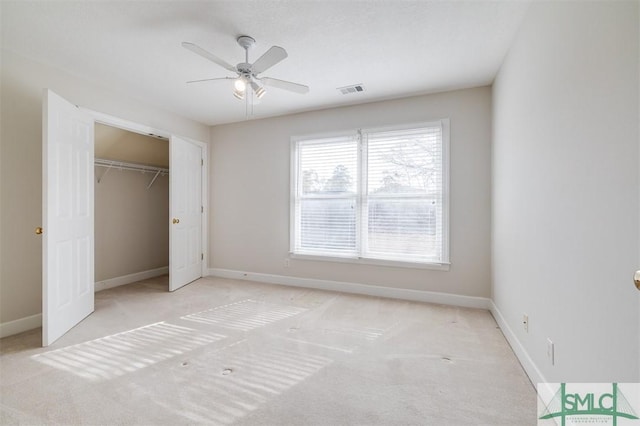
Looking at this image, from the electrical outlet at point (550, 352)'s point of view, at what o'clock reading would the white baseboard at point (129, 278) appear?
The white baseboard is roughly at 12 o'clock from the electrical outlet.

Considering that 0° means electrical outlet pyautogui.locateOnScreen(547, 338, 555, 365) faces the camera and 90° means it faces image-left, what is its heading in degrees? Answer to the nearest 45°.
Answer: approximately 90°

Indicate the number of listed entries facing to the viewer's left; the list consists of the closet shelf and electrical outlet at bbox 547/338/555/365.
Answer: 1

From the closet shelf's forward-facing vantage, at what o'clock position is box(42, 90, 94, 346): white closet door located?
The white closet door is roughly at 2 o'clock from the closet shelf.

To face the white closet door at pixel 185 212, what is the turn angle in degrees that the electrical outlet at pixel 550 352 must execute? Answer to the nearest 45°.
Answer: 0° — it already faces it

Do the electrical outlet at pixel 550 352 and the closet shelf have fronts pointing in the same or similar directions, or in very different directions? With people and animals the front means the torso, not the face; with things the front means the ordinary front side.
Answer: very different directions

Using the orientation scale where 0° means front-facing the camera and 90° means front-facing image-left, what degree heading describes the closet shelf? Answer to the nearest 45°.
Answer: approximately 315°
